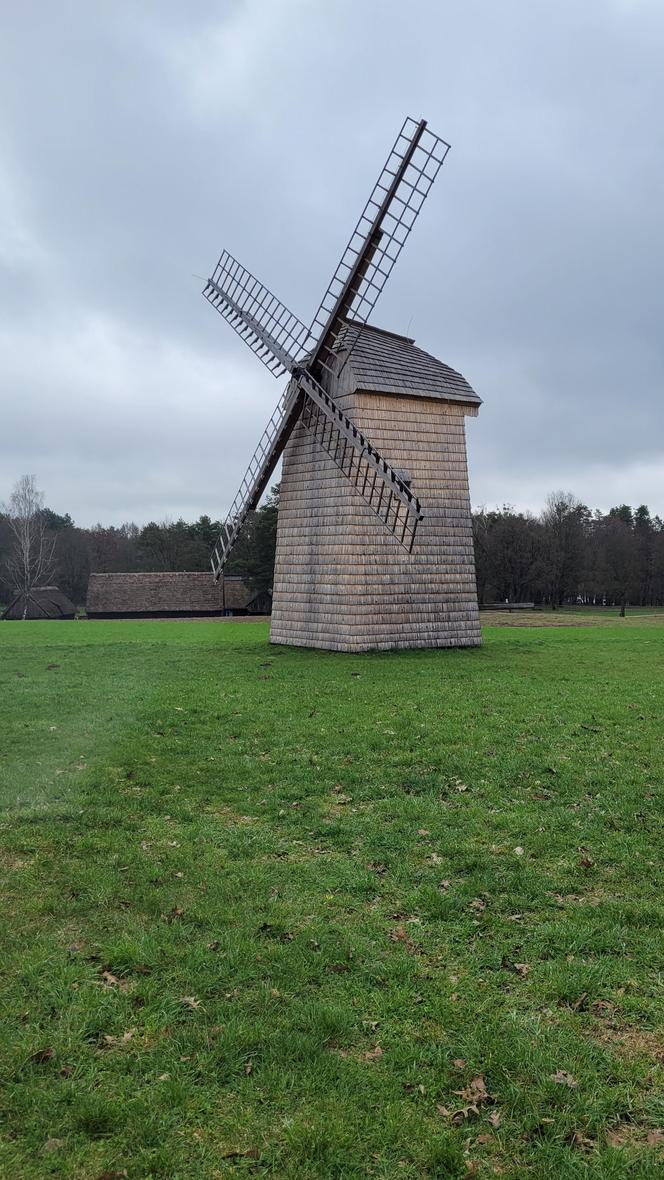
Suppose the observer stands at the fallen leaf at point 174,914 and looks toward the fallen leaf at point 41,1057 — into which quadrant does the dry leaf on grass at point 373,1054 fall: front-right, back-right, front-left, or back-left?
front-left

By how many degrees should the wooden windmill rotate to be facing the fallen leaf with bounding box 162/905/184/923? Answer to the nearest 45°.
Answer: approximately 45° to its left

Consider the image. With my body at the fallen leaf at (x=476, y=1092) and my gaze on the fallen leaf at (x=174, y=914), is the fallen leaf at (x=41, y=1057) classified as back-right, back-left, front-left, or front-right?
front-left

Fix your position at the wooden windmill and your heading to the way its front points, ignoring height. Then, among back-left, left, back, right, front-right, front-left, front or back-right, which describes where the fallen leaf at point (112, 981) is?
front-left

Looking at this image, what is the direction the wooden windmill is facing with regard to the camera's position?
facing the viewer and to the left of the viewer

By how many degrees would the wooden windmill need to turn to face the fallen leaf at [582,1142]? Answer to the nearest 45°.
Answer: approximately 45° to its left

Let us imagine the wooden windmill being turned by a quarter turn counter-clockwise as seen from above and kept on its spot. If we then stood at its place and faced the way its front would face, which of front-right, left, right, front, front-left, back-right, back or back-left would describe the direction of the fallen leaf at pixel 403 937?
front-right

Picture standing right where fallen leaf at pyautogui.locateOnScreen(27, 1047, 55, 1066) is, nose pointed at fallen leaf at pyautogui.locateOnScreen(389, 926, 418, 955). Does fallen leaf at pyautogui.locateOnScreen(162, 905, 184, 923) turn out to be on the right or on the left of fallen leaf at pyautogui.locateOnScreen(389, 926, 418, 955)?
left

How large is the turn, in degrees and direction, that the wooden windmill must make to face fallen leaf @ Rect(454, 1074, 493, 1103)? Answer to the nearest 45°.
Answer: approximately 45° to its left

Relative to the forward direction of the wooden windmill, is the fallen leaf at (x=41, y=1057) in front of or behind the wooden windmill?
in front
